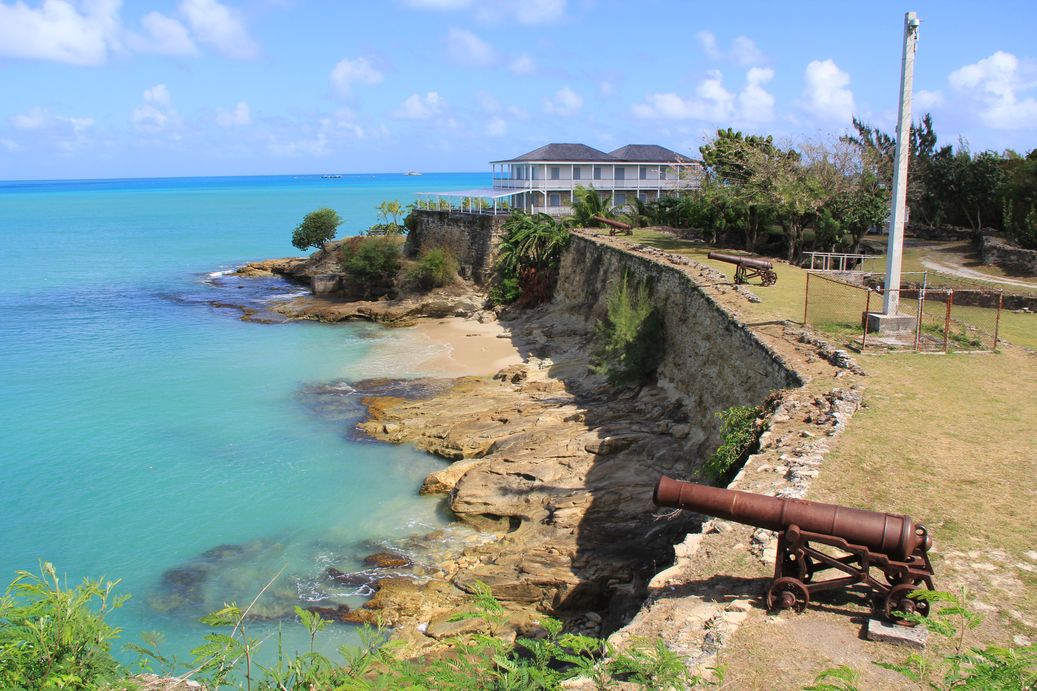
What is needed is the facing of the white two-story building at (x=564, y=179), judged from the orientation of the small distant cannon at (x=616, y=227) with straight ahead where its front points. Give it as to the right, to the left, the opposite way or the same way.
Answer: to the left

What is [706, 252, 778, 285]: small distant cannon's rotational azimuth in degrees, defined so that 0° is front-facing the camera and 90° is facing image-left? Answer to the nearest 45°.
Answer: approximately 90°

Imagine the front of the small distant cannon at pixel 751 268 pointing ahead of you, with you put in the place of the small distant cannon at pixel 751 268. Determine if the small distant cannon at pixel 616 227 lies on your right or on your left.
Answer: on your right

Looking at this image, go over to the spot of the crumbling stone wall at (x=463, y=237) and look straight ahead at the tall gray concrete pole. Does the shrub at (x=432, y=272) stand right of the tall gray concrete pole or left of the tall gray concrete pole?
right

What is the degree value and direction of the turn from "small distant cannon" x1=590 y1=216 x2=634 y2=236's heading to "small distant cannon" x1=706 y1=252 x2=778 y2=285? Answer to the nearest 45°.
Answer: approximately 90° to its left

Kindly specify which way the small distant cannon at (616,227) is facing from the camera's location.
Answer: facing to the left of the viewer

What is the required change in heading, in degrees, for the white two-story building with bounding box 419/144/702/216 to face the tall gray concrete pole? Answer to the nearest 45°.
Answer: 0° — it already faces it

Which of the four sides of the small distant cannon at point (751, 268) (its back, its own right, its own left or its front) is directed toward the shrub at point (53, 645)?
left
